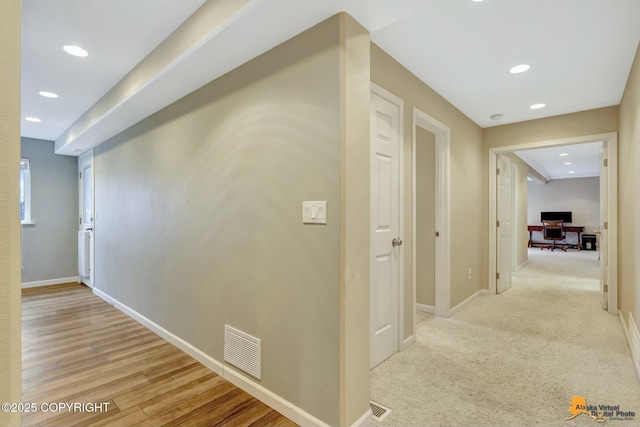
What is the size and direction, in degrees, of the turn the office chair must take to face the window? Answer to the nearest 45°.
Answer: approximately 135° to its left

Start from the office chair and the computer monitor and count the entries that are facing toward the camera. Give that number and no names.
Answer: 1

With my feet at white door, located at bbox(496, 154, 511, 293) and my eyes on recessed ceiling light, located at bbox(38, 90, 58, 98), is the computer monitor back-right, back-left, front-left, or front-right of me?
back-right

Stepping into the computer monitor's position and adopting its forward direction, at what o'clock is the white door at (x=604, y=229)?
The white door is roughly at 12 o'clock from the computer monitor.

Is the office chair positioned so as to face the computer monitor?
yes

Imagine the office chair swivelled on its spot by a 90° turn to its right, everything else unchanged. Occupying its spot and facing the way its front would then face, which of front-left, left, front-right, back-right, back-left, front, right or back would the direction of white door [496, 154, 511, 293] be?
right

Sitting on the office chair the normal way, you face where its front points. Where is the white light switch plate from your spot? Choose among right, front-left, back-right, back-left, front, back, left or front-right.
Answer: back

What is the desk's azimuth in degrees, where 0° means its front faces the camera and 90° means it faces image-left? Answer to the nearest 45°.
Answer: approximately 0°

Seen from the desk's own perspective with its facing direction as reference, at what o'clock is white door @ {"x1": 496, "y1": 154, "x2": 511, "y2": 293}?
The white door is roughly at 12 o'clock from the desk.

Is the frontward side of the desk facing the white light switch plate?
yes

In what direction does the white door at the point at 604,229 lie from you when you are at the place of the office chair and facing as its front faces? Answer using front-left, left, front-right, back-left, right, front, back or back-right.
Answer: back

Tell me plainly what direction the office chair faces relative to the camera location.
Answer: facing away from the viewer

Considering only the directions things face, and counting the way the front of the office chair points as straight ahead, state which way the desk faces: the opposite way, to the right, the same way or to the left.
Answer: the opposite way
